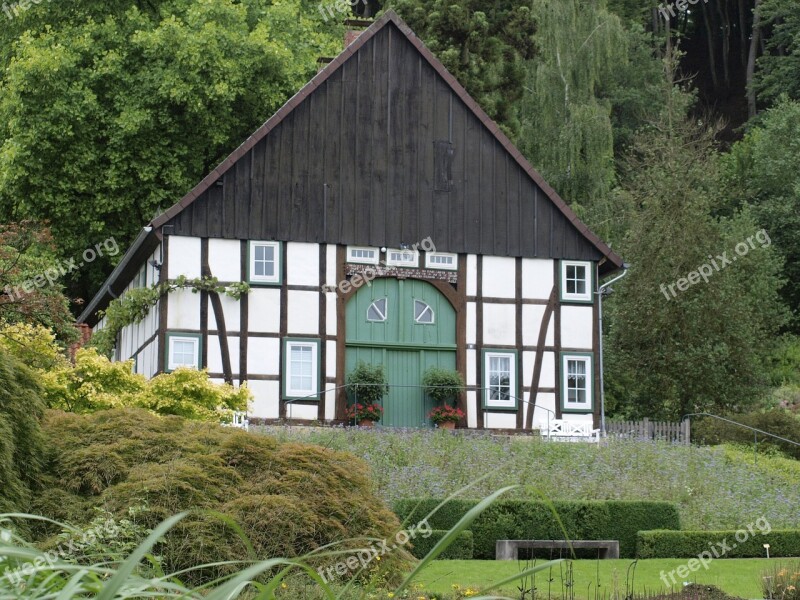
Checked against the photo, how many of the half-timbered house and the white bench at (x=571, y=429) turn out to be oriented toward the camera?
2

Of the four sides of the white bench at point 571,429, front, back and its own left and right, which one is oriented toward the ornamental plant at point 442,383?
right

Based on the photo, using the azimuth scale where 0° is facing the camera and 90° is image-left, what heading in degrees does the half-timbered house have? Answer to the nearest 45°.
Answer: approximately 0°

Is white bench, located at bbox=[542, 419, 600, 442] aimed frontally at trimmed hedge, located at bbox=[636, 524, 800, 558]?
yes

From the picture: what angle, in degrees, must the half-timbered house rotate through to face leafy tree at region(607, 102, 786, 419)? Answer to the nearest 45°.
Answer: approximately 135° to its left

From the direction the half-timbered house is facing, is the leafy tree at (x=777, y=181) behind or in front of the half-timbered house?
behind

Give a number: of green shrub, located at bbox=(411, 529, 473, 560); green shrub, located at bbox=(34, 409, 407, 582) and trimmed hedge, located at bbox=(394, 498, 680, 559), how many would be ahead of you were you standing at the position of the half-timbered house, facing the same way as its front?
3

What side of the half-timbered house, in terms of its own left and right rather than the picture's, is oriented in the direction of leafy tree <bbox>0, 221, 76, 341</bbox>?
right

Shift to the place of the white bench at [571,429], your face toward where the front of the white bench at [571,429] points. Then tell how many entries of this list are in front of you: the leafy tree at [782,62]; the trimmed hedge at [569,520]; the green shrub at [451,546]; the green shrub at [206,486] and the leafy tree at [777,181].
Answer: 3
